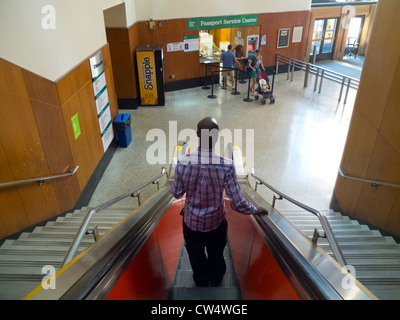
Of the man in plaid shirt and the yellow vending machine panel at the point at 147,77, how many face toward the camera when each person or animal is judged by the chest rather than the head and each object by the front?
1

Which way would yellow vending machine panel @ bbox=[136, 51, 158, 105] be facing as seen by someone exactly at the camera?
facing the viewer

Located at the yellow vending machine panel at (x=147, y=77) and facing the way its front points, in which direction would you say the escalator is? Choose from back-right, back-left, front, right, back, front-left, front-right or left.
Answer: front

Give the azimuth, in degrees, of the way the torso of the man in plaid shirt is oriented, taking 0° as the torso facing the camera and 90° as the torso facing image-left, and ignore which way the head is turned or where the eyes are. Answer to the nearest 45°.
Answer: approximately 180°

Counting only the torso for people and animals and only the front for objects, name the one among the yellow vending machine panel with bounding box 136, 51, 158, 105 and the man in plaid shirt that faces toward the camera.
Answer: the yellow vending machine panel

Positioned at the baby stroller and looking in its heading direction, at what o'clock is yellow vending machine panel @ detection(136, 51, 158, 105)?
The yellow vending machine panel is roughly at 4 o'clock from the baby stroller.

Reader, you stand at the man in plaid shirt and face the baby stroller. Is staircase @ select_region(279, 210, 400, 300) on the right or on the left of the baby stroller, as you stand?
right

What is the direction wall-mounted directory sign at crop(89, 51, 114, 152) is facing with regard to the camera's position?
facing the viewer and to the right of the viewer

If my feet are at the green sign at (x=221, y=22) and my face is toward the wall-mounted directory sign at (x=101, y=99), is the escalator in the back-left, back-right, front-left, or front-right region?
front-left

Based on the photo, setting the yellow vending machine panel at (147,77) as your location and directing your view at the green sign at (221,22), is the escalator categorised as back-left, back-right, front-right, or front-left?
back-right

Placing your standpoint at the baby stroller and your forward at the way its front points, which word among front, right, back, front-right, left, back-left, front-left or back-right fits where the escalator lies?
front-right

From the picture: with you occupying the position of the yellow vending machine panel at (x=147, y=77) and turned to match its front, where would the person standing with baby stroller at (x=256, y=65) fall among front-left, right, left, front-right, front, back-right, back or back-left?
left

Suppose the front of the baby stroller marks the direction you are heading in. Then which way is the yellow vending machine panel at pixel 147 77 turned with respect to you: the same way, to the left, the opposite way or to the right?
the same way

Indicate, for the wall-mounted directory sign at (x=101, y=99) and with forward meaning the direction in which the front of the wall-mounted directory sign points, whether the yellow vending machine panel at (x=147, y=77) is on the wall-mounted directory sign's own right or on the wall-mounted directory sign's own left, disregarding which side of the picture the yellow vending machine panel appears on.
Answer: on the wall-mounted directory sign's own left

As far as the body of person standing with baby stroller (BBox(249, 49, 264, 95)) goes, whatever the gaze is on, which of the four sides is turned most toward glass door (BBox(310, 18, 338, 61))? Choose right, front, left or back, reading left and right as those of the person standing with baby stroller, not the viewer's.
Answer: left
